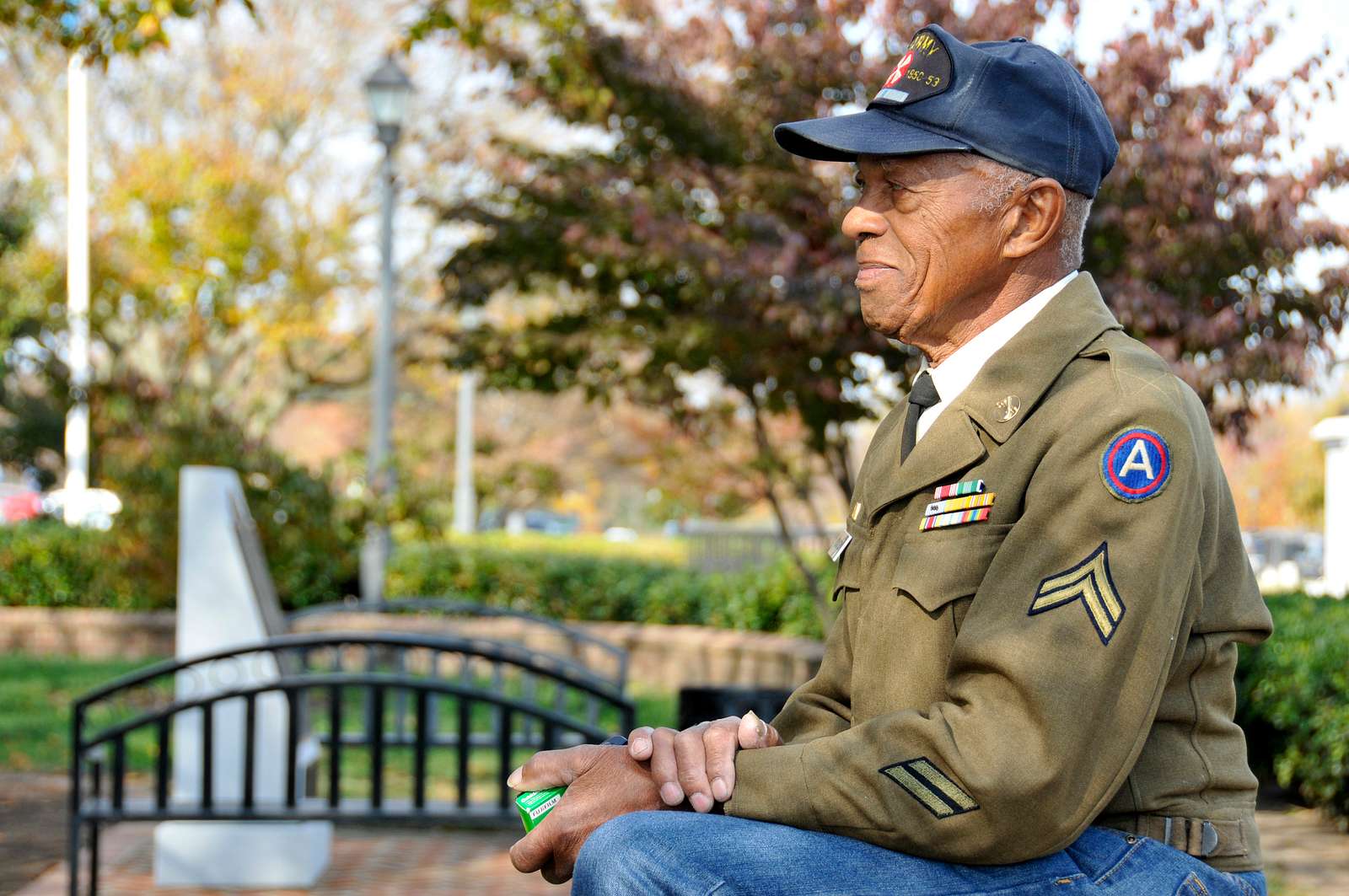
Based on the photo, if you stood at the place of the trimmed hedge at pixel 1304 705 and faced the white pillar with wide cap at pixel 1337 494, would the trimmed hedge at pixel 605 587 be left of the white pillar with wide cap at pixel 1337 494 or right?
left

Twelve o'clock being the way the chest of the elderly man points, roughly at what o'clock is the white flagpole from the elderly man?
The white flagpole is roughly at 2 o'clock from the elderly man.

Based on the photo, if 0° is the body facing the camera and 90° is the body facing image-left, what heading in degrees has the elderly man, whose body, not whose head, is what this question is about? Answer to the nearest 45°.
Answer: approximately 90°

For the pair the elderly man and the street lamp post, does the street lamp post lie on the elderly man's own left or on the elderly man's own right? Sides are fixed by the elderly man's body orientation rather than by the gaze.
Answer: on the elderly man's own right

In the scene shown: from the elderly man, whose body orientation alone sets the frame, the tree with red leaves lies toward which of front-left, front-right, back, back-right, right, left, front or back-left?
right

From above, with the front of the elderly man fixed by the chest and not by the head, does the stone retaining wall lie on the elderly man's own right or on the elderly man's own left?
on the elderly man's own right

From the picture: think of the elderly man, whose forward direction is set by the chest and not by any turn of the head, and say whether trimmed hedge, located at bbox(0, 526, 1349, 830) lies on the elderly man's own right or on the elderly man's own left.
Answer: on the elderly man's own right

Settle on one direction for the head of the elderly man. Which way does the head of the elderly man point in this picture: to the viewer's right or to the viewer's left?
to the viewer's left

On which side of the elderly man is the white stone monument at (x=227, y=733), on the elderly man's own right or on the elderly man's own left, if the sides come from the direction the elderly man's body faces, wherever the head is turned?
on the elderly man's own right
